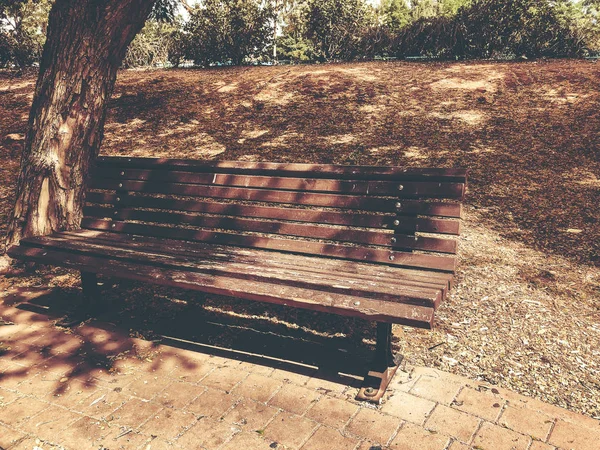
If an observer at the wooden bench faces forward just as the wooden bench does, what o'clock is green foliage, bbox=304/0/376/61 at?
The green foliage is roughly at 5 o'clock from the wooden bench.

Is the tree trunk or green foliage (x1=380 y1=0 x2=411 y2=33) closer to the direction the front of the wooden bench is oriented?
the tree trunk

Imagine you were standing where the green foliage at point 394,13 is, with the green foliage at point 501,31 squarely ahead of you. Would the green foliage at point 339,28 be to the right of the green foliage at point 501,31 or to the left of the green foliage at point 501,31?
right

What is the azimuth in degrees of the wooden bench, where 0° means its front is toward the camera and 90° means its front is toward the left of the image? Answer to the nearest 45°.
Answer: approximately 45°

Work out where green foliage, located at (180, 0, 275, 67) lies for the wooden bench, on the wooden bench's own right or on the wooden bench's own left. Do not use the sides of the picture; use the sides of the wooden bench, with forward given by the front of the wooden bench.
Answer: on the wooden bench's own right

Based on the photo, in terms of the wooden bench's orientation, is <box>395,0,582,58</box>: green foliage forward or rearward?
rearward

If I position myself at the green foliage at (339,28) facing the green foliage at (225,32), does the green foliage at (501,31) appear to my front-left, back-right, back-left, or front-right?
back-left

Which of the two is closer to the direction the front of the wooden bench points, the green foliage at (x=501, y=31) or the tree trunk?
the tree trunk

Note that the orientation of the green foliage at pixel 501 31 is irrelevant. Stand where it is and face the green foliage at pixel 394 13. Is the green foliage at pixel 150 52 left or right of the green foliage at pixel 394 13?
left
